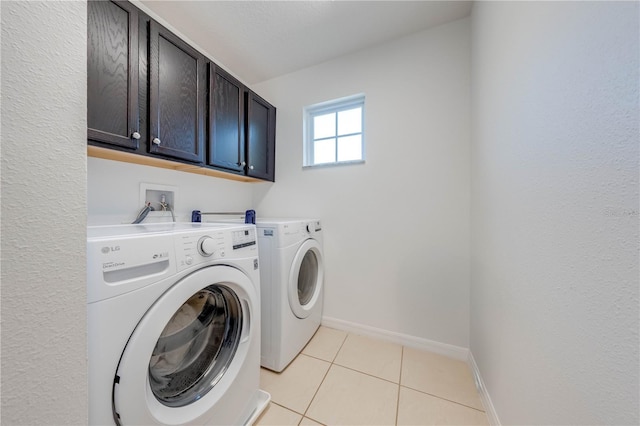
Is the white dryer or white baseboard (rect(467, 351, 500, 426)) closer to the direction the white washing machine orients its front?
the white baseboard

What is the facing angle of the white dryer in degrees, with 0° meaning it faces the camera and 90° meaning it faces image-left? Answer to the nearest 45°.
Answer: approximately 315°

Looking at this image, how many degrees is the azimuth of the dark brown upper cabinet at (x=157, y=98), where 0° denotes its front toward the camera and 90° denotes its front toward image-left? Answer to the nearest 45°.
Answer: approximately 315°

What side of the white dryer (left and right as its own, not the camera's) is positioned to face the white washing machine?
right
